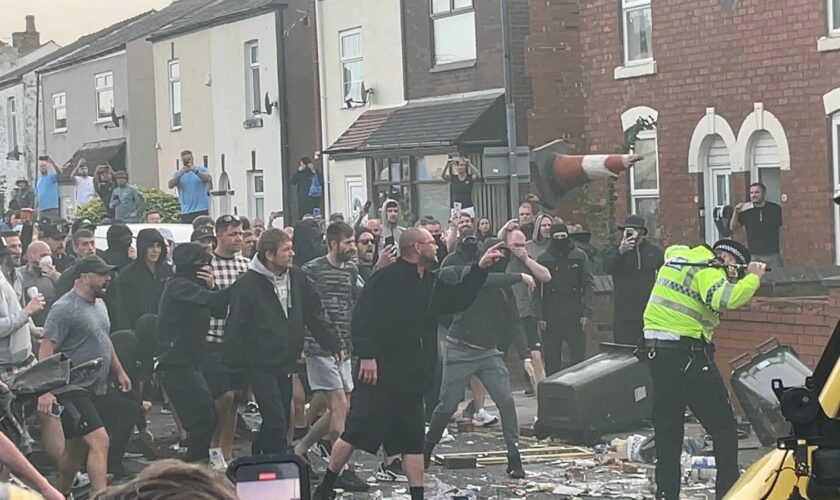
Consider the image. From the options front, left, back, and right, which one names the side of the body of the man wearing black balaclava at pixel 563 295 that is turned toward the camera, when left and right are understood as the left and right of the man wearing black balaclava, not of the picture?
front

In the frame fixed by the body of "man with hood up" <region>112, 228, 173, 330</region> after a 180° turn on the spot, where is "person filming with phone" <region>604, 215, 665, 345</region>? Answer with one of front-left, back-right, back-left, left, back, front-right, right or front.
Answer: back-right

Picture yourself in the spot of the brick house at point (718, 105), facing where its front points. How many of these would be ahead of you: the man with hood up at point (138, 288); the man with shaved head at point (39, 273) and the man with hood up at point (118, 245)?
3

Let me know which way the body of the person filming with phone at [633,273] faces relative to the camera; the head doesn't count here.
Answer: toward the camera

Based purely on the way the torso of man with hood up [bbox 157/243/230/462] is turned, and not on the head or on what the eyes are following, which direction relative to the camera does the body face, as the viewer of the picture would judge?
to the viewer's right

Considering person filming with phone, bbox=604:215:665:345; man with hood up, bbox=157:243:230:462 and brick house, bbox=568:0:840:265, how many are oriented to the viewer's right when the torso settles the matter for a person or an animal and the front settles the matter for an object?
1

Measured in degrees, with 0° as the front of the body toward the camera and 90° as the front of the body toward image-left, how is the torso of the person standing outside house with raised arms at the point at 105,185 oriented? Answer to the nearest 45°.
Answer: approximately 0°

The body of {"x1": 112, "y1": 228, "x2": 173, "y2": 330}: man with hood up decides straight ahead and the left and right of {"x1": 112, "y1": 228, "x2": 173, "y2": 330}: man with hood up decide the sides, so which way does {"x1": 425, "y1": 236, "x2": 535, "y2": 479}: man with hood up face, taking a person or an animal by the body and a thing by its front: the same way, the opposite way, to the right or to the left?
the same way

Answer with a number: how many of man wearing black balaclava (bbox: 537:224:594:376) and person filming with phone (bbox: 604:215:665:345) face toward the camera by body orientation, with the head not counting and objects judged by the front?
2

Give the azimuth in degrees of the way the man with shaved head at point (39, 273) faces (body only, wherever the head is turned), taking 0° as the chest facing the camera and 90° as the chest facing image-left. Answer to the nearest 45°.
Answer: approximately 315°

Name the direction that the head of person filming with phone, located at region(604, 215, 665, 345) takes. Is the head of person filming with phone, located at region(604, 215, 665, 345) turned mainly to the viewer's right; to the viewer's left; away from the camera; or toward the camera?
toward the camera

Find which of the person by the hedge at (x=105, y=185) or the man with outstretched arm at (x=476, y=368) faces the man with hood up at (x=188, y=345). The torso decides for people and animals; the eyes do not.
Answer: the person by the hedge

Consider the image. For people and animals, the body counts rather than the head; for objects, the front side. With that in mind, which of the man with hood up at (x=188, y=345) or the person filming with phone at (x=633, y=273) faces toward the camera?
the person filming with phone

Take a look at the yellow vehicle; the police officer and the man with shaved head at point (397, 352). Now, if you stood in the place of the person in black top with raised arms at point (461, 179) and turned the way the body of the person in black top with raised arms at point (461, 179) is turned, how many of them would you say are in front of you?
3

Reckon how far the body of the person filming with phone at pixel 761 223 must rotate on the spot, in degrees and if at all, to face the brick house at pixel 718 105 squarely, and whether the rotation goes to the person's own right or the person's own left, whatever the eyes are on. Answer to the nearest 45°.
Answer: approximately 135° to the person's own right

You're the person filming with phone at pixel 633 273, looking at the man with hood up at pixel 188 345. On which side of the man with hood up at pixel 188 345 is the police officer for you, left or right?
left

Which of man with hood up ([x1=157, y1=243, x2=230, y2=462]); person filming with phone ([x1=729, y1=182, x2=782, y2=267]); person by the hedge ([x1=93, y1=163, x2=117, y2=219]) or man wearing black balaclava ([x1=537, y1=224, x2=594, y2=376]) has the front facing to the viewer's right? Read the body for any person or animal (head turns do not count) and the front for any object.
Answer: man with hood up ([x1=157, y1=243, x2=230, y2=462])

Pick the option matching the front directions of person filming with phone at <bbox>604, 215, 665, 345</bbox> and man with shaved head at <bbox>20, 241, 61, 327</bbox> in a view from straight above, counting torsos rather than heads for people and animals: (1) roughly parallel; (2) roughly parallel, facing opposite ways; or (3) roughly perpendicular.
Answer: roughly perpendicular

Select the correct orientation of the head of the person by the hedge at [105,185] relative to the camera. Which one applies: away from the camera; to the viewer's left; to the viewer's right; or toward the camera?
toward the camera
